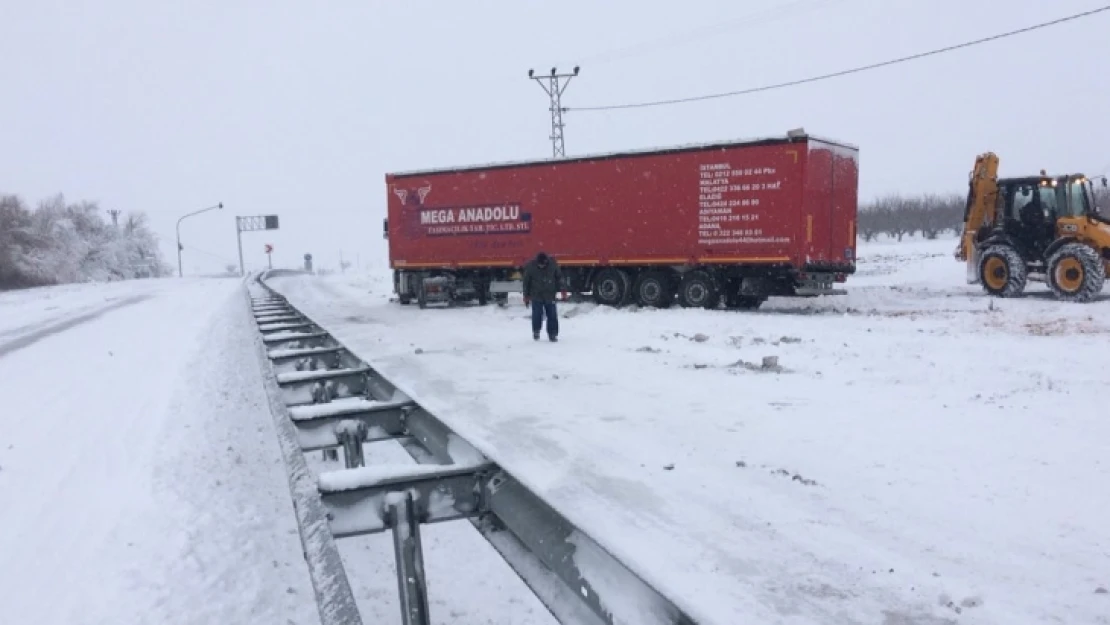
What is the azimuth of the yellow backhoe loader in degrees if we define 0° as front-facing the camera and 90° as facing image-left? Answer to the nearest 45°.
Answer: approximately 315°

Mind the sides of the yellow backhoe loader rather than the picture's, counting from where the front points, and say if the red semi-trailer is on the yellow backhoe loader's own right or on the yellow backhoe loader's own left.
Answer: on the yellow backhoe loader's own right

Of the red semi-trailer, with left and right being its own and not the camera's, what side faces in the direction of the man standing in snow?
left

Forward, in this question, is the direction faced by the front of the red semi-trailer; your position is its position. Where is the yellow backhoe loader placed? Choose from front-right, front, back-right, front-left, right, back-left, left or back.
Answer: back-right

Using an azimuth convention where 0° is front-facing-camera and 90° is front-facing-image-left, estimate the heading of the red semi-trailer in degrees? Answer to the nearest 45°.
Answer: approximately 135°

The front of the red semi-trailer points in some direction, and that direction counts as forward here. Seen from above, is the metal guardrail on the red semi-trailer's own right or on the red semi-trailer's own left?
on the red semi-trailer's own left
